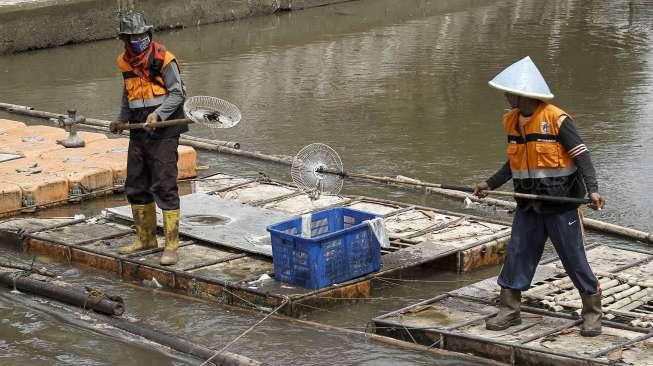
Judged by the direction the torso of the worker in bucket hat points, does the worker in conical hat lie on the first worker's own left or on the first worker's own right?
on the first worker's own left

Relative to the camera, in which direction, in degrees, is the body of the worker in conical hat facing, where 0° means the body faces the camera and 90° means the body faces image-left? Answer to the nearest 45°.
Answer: approximately 45°

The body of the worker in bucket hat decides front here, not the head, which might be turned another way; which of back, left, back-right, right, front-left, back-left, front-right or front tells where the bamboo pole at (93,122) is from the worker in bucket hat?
back-right

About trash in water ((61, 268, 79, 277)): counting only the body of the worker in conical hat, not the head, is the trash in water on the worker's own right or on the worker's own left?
on the worker's own right

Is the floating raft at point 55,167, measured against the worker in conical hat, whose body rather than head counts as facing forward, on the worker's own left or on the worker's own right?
on the worker's own right
